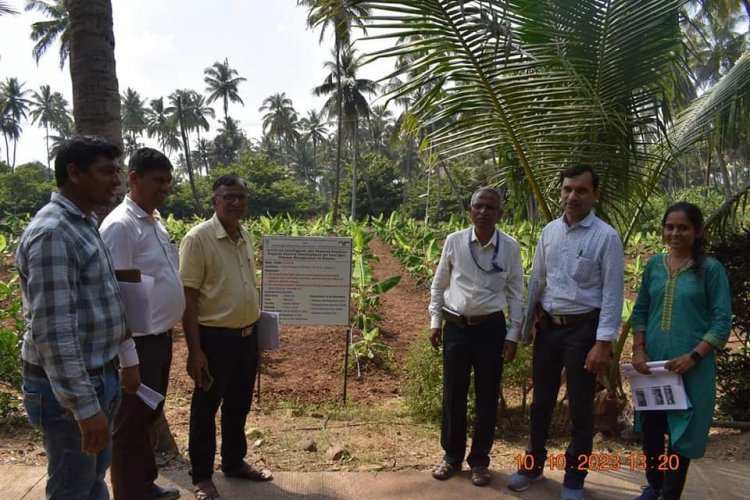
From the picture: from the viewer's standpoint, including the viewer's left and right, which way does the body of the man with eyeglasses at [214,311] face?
facing the viewer and to the right of the viewer

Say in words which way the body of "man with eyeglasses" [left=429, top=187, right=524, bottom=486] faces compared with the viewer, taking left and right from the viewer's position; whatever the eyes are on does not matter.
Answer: facing the viewer

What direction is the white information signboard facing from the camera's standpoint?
toward the camera

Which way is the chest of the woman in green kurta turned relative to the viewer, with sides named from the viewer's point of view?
facing the viewer and to the left of the viewer

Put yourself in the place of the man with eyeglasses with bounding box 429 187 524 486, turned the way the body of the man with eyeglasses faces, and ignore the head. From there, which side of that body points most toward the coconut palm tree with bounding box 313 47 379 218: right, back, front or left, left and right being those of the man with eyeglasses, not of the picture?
back

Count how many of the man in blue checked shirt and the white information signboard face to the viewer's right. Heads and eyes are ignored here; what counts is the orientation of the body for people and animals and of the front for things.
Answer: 1

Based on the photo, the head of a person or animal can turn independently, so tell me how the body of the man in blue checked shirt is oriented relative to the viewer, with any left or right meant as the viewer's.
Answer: facing to the right of the viewer

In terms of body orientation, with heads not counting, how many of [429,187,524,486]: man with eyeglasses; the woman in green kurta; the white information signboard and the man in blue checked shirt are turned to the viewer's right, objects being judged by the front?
1

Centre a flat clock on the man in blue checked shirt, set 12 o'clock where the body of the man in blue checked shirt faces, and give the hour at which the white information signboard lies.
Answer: The white information signboard is roughly at 10 o'clock from the man in blue checked shirt.

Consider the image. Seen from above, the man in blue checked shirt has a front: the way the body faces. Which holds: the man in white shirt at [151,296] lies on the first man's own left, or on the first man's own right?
on the first man's own left
